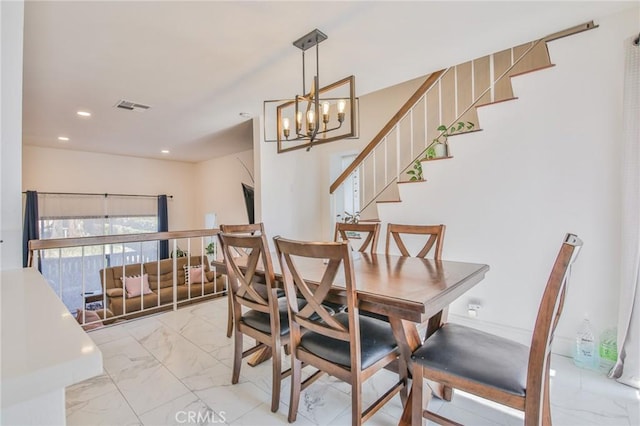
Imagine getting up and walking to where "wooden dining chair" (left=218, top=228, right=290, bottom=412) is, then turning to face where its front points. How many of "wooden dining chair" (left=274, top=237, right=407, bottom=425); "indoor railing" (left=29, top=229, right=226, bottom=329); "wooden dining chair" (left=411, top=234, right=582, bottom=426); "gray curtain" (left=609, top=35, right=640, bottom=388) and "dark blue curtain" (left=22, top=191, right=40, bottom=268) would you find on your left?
2

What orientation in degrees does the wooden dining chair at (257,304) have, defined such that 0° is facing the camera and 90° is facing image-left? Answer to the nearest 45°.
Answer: approximately 225°

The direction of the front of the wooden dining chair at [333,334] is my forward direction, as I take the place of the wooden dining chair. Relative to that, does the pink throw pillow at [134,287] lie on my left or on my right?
on my left

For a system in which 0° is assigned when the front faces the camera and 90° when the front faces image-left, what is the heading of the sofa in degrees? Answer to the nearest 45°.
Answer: approximately 315°

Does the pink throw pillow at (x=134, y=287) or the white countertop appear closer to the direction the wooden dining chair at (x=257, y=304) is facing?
the pink throw pillow

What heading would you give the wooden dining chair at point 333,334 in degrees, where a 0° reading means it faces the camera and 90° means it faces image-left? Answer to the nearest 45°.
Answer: approximately 225°

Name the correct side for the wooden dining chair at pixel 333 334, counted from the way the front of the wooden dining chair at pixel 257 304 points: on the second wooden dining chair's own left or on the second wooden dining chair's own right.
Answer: on the second wooden dining chair's own right

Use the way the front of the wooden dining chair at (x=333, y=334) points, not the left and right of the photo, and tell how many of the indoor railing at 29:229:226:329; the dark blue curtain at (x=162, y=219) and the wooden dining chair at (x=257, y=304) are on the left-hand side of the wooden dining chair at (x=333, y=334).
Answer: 3

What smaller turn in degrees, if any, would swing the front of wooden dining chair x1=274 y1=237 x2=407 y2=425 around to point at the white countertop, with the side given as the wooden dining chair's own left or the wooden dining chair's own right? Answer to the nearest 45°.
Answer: approximately 180°

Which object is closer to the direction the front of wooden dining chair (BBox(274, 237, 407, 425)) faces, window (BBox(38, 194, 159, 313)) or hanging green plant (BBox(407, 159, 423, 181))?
the hanging green plant

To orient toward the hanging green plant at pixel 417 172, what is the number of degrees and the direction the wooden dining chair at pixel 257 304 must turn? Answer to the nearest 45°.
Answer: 0° — it already faces it

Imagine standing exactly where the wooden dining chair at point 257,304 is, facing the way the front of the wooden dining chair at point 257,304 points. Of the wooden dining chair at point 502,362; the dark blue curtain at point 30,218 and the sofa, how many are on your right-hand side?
1

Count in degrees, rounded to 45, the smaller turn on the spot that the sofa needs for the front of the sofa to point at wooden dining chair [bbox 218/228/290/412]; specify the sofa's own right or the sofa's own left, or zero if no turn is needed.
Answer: approximately 45° to the sofa's own right

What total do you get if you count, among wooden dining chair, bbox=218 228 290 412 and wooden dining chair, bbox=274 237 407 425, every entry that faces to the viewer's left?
0

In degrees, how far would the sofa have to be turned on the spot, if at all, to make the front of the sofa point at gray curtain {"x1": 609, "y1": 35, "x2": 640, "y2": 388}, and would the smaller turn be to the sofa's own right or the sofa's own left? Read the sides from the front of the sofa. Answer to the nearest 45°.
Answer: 0° — it already faces it

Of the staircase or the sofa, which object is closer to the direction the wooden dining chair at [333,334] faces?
the staircase
